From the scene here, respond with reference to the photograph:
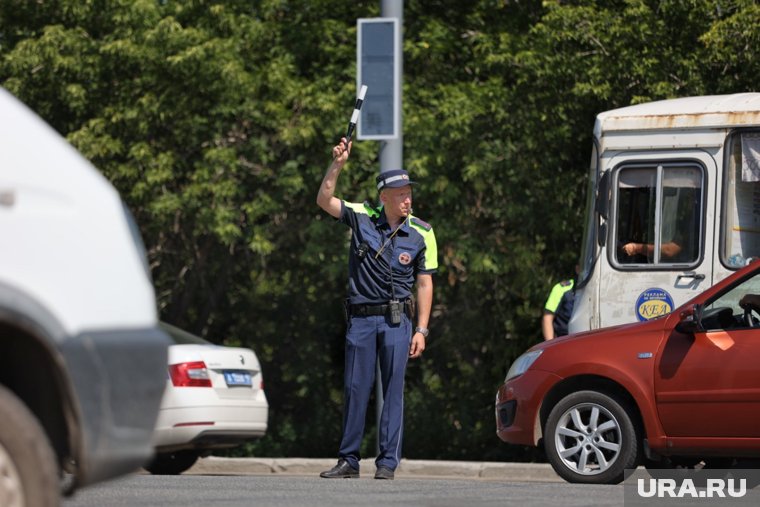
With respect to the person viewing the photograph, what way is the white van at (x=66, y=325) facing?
facing to the right of the viewer

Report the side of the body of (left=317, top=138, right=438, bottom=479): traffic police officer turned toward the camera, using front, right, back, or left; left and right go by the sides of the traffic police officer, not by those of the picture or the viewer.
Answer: front

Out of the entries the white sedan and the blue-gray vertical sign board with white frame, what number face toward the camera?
1

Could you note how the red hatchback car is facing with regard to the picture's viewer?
facing to the left of the viewer

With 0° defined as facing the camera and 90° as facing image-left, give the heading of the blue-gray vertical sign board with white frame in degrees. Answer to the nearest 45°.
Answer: approximately 0°

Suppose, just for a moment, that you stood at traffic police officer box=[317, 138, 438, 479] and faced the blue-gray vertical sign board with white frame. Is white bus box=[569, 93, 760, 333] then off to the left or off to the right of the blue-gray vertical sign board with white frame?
right

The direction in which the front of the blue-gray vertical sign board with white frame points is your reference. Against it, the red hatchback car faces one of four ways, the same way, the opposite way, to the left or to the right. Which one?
to the right

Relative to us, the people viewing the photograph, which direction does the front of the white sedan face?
facing away from the viewer and to the left of the viewer

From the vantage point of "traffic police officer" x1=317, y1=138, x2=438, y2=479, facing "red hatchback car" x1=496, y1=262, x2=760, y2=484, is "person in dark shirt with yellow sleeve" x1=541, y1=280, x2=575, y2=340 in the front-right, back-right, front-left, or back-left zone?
front-left

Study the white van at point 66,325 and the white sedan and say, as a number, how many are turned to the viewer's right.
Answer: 1

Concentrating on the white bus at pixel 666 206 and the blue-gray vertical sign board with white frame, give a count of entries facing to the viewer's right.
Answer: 0

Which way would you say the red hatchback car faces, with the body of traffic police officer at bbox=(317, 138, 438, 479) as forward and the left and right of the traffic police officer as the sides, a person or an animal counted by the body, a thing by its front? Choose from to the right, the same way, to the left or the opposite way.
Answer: to the right

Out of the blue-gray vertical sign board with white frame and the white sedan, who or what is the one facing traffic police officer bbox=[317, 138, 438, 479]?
the blue-gray vertical sign board with white frame

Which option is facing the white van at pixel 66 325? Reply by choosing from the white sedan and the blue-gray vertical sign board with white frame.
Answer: the blue-gray vertical sign board with white frame
